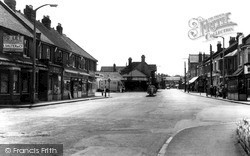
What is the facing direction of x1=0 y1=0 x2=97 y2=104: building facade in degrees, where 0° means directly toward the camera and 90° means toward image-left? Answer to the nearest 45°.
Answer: approximately 315°
